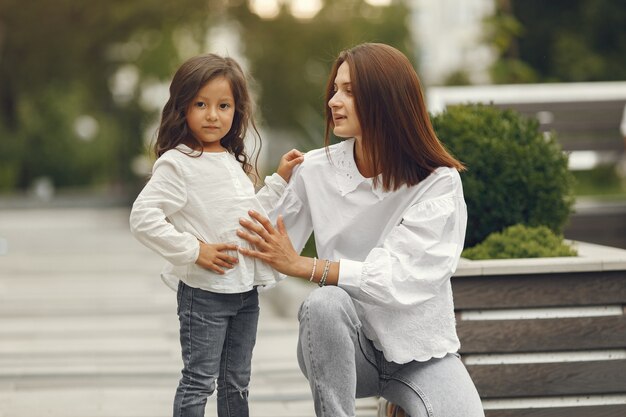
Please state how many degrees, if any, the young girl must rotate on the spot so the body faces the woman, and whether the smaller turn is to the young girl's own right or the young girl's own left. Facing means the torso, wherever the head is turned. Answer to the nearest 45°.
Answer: approximately 45° to the young girl's own left

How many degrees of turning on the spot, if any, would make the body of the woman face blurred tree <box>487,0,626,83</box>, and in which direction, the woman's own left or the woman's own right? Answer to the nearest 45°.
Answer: approximately 135° to the woman's own right

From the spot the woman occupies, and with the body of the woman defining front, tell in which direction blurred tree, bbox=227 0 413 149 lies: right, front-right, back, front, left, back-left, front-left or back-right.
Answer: back-right

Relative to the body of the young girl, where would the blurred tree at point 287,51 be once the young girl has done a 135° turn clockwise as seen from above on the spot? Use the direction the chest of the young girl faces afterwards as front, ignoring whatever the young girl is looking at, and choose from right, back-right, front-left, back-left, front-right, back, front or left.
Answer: right

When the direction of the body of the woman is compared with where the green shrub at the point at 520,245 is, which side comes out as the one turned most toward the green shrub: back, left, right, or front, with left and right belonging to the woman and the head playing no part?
back

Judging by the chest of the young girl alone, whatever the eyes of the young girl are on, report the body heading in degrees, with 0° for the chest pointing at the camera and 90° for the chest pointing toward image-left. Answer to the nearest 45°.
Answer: approximately 315°

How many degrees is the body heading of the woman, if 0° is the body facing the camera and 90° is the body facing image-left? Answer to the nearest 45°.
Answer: approximately 45°

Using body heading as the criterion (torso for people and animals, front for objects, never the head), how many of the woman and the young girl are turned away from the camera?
0

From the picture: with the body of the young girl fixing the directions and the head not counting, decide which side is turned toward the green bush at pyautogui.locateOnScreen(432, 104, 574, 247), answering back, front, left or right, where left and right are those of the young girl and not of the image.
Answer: left

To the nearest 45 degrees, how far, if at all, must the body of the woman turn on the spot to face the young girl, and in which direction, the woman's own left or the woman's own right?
approximately 45° to the woman's own right

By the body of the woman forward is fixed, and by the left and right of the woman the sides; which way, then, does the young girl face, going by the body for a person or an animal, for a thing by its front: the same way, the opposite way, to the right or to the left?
to the left

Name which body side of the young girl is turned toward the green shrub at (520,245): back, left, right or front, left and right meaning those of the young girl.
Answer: left
